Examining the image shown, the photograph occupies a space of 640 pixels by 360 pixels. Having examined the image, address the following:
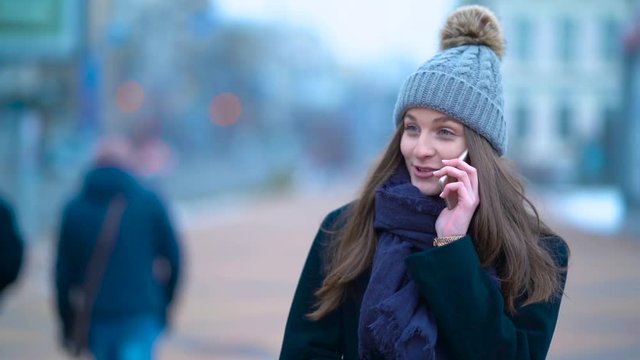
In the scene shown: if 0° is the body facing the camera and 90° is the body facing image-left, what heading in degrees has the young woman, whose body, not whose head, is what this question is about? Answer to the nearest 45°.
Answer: approximately 45°

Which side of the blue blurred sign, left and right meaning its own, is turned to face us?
front

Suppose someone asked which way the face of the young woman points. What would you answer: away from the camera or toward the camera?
toward the camera

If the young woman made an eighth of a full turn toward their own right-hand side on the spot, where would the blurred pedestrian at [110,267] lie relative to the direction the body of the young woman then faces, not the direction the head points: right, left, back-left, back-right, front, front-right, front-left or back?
front-right

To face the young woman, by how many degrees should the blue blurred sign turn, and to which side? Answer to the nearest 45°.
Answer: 0° — it already faces them

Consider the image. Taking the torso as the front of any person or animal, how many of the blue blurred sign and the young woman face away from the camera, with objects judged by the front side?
0

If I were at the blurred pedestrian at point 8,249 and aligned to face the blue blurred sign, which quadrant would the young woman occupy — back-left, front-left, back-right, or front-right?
back-right

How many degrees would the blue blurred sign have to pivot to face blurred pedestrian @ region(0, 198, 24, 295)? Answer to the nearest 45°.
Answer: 0° — it already faces them

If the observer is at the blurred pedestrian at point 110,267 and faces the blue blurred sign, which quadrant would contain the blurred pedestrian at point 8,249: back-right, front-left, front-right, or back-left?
back-left
